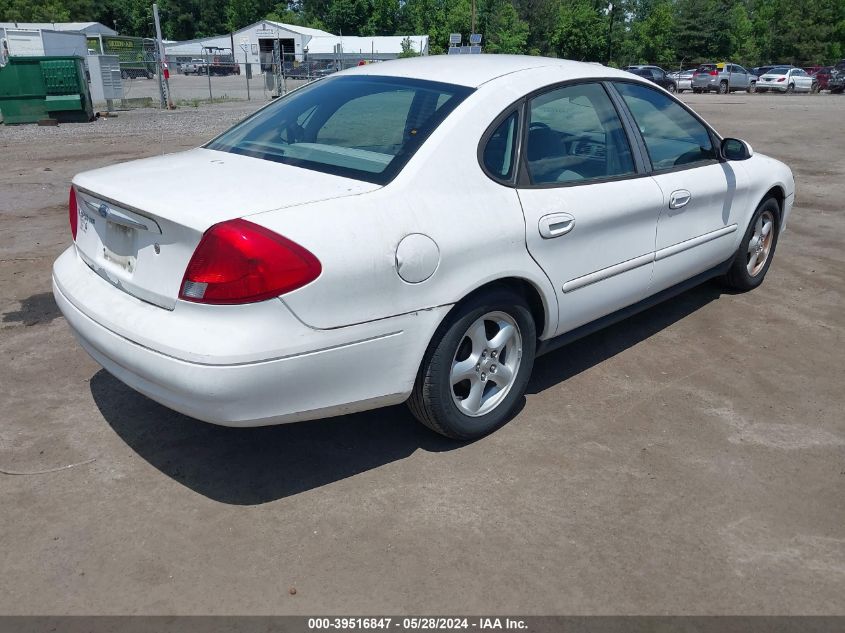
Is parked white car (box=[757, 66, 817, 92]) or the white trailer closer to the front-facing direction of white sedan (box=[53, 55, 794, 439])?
the parked white car

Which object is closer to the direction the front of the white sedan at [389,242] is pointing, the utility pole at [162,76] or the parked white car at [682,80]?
the parked white car

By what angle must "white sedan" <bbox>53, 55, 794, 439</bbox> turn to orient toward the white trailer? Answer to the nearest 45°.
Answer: approximately 90° to its left

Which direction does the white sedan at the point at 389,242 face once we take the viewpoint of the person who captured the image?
facing away from the viewer and to the right of the viewer

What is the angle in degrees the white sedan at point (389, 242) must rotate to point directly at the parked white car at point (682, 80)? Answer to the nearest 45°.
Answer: approximately 45° to its left

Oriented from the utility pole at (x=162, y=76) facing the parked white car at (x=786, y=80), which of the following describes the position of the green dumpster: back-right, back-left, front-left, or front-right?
back-right
